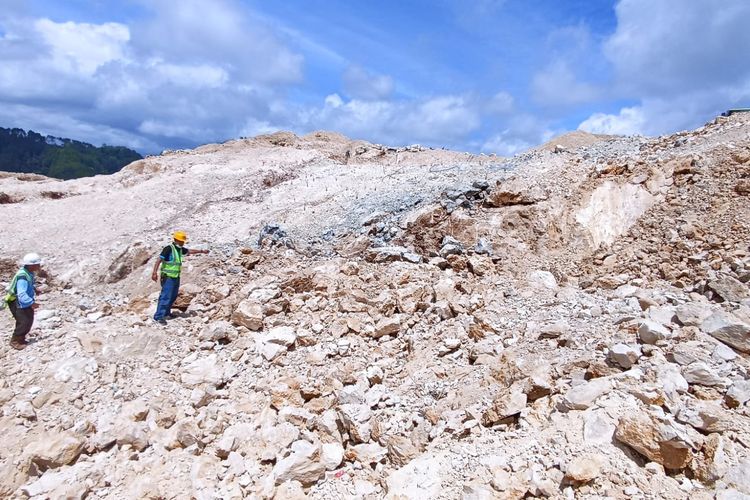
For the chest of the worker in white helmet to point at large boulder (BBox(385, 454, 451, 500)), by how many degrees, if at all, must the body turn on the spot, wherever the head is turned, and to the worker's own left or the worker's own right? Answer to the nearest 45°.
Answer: approximately 45° to the worker's own right

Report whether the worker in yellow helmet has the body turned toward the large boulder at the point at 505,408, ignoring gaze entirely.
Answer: yes

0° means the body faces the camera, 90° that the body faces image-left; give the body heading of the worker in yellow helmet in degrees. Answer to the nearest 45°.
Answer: approximately 315°

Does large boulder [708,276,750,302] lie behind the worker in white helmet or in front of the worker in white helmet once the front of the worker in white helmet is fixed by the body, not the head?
in front

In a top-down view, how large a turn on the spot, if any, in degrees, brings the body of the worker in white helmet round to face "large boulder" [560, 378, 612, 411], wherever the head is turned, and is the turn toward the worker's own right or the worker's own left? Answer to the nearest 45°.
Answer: approximately 45° to the worker's own right

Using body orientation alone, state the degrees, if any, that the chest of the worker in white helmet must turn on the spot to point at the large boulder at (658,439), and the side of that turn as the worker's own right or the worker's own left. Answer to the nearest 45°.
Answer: approximately 45° to the worker's own right

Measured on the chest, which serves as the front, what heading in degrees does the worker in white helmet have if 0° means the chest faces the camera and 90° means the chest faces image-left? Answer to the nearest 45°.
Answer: approximately 270°

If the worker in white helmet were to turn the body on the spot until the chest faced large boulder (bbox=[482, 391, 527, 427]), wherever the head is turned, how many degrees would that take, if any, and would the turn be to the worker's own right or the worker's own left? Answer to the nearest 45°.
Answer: approximately 45° to the worker's own right

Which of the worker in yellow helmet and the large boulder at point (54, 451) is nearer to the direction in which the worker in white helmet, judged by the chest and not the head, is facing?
the worker in yellow helmet

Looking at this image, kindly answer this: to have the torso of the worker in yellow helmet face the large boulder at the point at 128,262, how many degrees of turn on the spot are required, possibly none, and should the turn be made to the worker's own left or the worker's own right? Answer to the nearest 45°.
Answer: approximately 135° to the worker's own left

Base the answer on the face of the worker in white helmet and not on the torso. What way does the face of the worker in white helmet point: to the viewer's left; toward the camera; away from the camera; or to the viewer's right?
to the viewer's right
